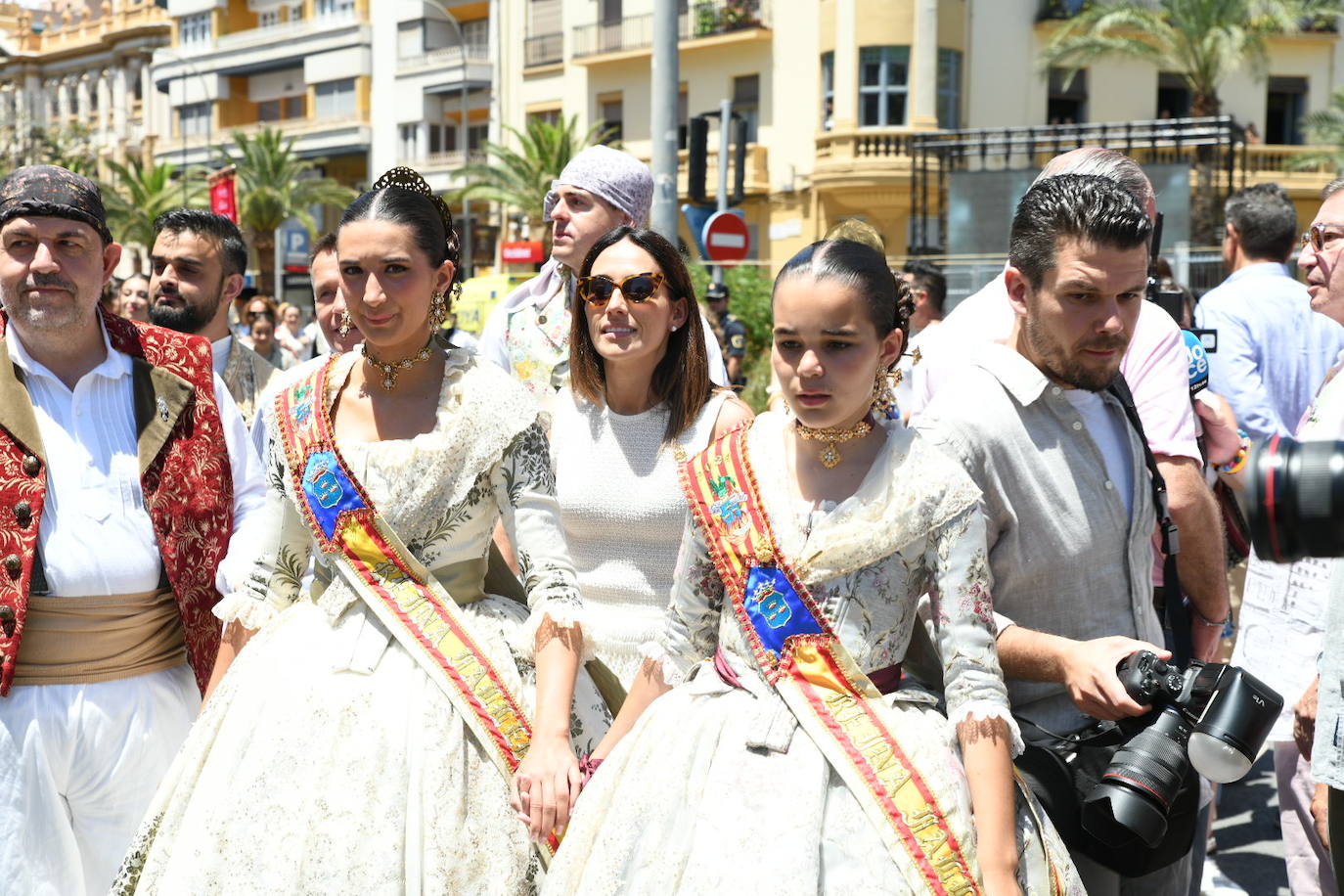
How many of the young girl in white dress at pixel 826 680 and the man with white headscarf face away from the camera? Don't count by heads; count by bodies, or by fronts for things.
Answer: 0

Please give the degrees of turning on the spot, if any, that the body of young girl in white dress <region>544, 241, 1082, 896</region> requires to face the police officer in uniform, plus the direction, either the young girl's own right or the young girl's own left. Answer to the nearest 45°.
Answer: approximately 135° to the young girl's own right

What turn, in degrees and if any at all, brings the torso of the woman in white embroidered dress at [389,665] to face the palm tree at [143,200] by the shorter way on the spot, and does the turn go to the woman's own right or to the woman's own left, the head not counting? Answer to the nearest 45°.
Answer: approximately 135° to the woman's own right

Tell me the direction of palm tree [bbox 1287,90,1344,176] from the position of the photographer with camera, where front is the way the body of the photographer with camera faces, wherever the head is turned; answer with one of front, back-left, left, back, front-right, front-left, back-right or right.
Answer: back-left

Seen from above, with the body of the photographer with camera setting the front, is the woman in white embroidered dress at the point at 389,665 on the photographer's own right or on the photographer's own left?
on the photographer's own right

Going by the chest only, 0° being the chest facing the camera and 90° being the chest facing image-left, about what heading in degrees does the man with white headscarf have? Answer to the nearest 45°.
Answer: approximately 45°

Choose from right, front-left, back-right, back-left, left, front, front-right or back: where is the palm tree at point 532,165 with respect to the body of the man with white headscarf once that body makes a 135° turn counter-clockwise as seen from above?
left

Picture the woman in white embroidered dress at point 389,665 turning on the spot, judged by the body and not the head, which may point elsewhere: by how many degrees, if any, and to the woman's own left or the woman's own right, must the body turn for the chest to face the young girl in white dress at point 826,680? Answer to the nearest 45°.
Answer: approximately 90° to the woman's own left
